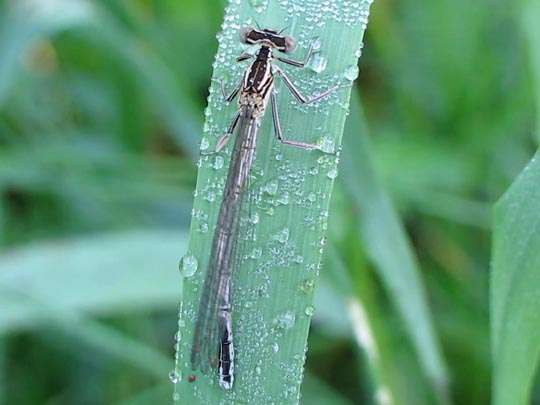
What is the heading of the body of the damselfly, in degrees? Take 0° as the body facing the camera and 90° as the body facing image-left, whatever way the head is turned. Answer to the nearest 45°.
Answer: approximately 180°

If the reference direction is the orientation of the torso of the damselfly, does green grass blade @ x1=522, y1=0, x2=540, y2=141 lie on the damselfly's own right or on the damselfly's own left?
on the damselfly's own right

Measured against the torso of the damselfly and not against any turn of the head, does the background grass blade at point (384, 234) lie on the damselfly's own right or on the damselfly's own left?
on the damselfly's own right
